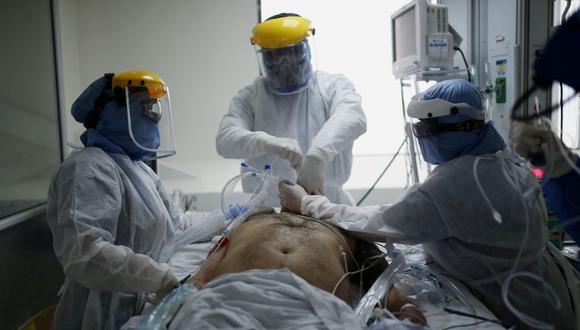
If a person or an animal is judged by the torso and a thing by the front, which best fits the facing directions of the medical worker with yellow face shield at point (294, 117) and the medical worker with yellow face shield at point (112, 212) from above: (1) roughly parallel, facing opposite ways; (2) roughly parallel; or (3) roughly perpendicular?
roughly perpendicular

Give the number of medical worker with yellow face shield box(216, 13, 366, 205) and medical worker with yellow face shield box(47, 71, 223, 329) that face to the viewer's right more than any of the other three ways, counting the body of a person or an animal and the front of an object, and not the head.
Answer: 1

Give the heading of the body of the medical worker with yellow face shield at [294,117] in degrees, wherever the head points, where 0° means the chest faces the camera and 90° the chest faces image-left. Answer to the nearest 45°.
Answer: approximately 0°

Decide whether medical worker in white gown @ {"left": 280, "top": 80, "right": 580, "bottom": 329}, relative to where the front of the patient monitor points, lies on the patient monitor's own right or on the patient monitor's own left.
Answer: on the patient monitor's own left

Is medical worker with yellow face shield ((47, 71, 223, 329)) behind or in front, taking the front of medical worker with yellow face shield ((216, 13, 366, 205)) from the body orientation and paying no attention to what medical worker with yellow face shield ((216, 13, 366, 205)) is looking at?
in front

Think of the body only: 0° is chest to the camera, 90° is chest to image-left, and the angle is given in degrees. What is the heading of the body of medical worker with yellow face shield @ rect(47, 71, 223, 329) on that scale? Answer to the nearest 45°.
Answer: approximately 270°

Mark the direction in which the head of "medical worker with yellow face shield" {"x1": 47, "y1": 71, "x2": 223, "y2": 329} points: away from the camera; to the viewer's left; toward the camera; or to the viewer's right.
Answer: to the viewer's right

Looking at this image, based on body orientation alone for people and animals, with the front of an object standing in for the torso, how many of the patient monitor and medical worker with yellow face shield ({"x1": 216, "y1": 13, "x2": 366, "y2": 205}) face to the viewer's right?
0

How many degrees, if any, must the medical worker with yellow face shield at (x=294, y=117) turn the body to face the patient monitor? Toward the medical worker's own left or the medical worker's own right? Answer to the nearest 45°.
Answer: approximately 135° to the medical worker's own left

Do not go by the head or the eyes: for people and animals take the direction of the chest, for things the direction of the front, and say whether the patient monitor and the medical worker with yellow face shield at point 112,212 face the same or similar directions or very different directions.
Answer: very different directions
